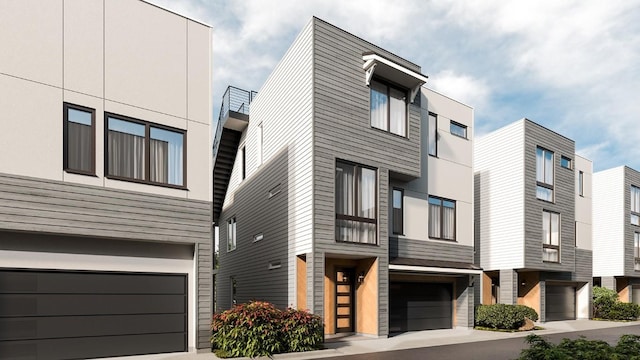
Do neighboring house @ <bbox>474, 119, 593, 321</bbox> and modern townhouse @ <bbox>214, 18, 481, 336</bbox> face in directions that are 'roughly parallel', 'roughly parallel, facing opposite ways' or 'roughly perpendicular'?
roughly parallel

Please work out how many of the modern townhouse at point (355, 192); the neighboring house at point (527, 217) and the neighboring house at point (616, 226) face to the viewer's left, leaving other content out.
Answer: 0

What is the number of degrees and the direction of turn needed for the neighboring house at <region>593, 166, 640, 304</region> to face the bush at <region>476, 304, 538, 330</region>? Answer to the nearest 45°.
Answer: approximately 45° to its right

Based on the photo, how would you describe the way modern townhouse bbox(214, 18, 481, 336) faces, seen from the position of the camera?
facing the viewer and to the right of the viewer

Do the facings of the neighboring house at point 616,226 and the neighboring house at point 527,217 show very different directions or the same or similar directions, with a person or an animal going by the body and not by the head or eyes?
same or similar directions

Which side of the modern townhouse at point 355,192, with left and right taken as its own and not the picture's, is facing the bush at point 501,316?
left

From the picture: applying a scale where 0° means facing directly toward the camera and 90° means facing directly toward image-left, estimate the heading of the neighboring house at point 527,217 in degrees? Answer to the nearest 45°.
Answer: approximately 315°

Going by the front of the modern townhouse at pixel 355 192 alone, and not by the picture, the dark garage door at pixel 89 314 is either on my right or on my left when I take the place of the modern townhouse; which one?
on my right

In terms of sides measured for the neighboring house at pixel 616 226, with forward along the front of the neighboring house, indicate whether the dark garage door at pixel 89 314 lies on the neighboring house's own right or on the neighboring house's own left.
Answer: on the neighboring house's own right
